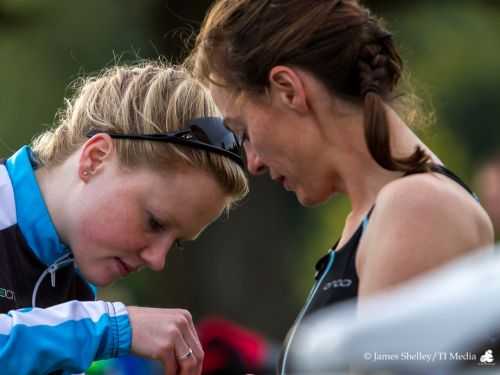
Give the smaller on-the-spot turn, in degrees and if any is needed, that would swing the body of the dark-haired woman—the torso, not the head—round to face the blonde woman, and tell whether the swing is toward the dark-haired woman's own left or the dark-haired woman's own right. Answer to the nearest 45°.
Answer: approximately 45° to the dark-haired woman's own right

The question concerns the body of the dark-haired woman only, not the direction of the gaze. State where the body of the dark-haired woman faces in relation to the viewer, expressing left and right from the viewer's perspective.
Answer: facing to the left of the viewer

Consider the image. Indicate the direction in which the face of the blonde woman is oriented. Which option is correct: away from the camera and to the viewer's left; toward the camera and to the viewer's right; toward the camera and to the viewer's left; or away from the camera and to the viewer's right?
toward the camera and to the viewer's right

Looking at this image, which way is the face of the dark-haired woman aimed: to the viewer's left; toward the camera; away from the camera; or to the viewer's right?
to the viewer's left
